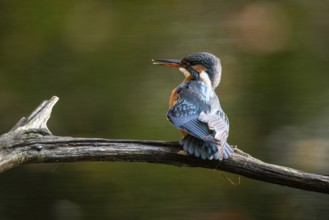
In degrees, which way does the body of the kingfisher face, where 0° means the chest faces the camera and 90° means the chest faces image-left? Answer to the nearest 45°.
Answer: approximately 135°
